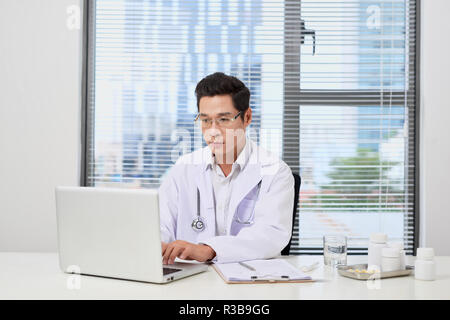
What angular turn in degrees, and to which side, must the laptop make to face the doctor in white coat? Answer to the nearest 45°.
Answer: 0° — it already faces them

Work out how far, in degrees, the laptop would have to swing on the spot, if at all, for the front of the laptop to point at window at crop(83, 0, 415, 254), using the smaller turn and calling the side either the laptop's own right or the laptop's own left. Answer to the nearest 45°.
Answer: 0° — it already faces it

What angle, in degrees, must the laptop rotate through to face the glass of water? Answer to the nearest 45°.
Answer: approximately 45° to its right

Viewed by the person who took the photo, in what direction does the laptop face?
facing away from the viewer and to the right of the viewer

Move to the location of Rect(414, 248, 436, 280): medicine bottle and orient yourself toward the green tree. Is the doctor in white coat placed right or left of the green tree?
left
